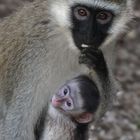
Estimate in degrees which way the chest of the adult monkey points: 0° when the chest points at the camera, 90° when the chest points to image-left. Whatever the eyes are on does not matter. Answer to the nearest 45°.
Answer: approximately 315°
